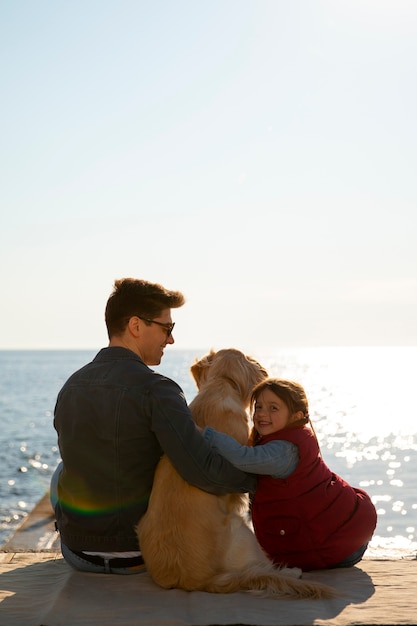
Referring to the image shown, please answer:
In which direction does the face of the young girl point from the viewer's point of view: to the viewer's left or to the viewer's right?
to the viewer's left

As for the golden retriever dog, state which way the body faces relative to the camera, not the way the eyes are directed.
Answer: away from the camera

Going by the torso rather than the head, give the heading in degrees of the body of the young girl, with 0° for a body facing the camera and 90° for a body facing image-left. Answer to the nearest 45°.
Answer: approximately 90°

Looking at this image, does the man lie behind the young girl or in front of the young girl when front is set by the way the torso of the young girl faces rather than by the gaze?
in front

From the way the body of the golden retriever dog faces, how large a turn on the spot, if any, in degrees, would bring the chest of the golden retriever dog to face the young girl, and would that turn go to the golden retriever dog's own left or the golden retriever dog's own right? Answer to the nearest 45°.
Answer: approximately 45° to the golden retriever dog's own right

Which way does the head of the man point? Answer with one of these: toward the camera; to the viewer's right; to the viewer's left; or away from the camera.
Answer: to the viewer's right
